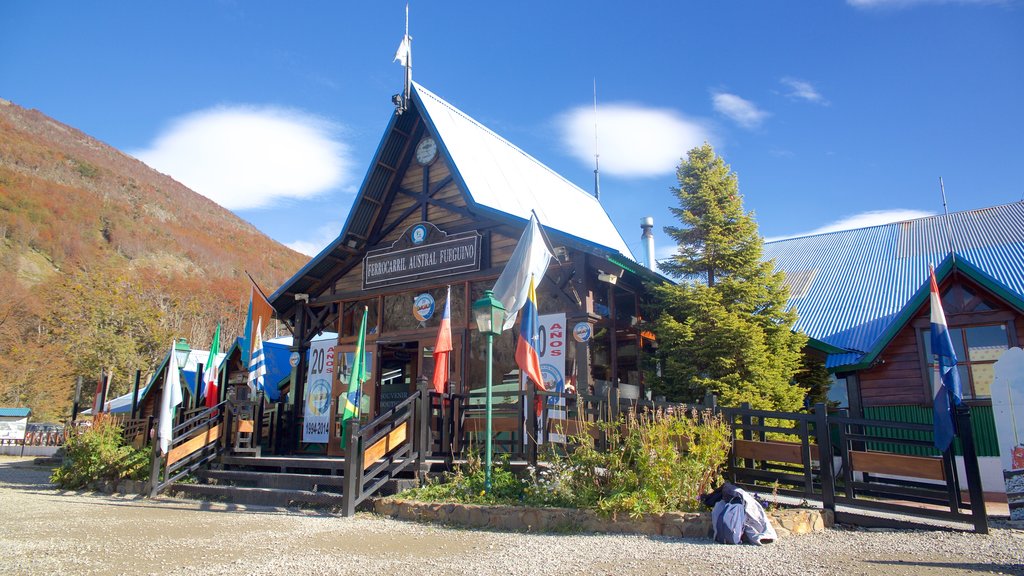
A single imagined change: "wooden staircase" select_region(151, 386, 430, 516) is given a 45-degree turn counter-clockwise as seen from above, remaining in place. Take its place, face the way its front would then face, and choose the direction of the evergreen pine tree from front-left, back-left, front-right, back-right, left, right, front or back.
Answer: left

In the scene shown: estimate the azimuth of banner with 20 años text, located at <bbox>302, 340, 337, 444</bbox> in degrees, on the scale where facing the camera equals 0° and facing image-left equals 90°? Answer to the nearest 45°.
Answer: approximately 45°

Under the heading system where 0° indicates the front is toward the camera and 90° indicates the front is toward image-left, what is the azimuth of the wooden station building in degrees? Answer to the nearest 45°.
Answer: approximately 45°

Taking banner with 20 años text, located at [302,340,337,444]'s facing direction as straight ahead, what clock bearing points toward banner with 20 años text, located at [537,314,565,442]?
banner with 20 años text, located at [537,314,565,442] is roughly at 9 o'clock from banner with 20 años text, located at [302,340,337,444].

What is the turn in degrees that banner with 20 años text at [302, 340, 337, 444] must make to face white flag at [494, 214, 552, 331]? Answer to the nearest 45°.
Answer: approximately 90° to its left
